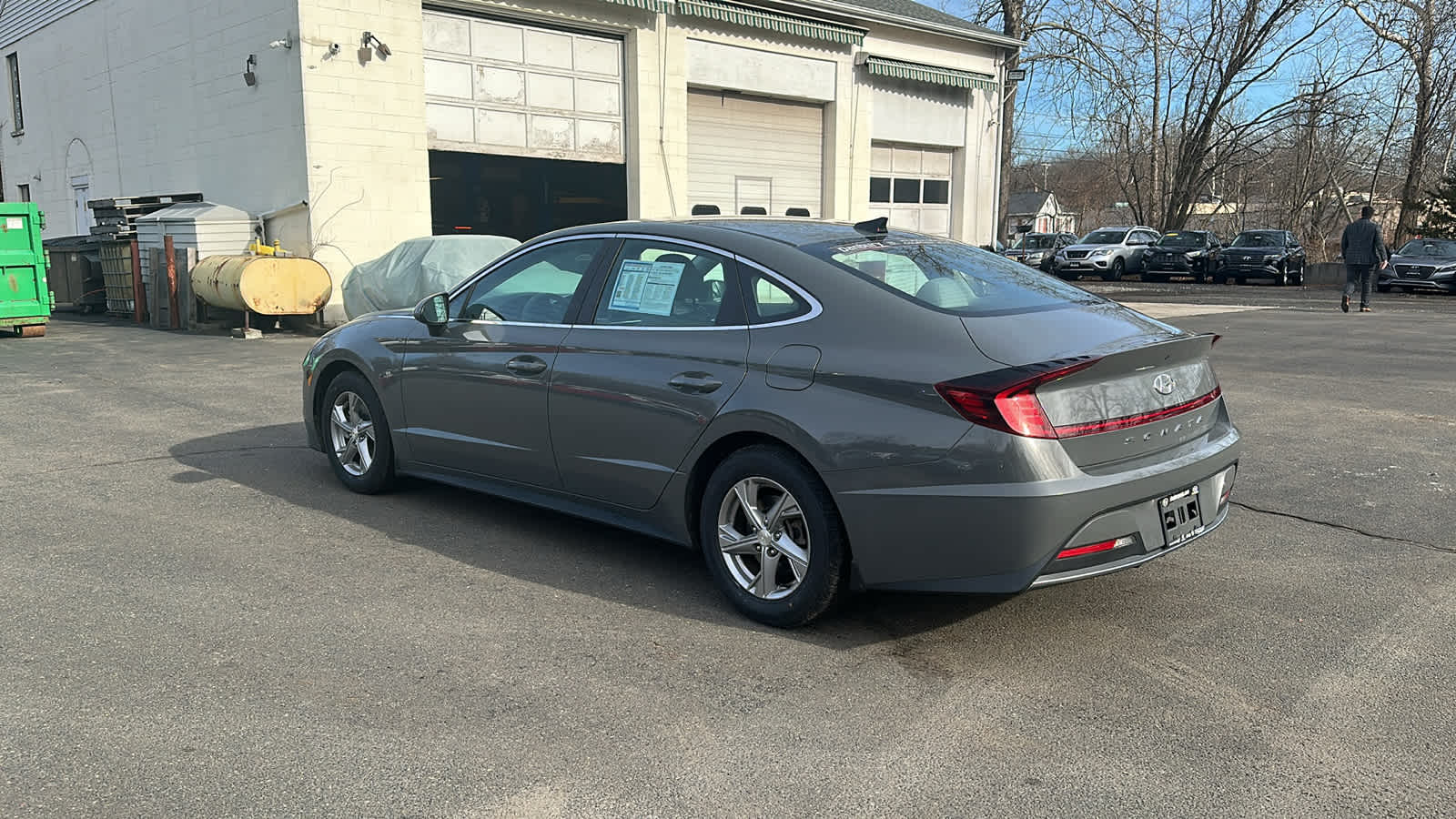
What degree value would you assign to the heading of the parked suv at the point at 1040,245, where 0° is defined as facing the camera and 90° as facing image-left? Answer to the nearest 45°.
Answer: approximately 45°

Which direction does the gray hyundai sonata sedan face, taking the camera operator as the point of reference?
facing away from the viewer and to the left of the viewer

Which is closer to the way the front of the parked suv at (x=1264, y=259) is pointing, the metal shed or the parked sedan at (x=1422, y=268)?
the metal shed

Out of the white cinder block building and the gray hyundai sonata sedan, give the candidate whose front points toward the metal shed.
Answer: the gray hyundai sonata sedan

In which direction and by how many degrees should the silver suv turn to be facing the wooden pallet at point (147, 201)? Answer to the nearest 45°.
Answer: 0° — it already faces it

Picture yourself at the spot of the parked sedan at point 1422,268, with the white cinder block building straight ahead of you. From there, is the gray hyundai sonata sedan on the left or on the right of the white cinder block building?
left

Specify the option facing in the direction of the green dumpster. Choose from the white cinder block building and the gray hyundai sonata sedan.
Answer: the gray hyundai sonata sedan

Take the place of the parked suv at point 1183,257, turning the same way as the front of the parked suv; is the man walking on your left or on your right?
on your left

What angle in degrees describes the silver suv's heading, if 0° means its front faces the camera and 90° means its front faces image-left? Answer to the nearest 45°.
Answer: approximately 45°

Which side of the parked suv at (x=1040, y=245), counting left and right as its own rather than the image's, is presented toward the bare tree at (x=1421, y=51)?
left

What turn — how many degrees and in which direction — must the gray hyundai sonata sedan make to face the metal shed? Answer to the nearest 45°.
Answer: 0° — it already faces it
